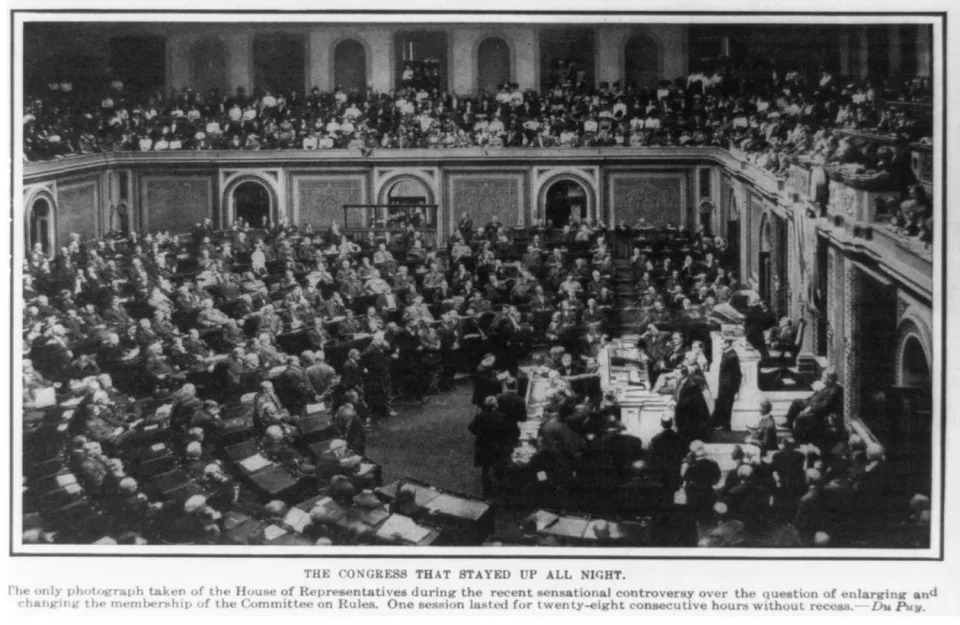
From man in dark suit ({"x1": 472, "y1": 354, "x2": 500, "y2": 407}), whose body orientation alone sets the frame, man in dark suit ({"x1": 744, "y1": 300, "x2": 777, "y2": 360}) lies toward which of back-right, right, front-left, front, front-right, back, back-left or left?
front

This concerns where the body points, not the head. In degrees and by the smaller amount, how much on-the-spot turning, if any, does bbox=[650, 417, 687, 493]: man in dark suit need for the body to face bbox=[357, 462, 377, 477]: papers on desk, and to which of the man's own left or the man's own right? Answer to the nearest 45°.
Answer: approximately 90° to the man's own left

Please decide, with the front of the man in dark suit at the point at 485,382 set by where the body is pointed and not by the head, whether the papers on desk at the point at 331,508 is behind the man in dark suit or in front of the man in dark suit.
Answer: behind

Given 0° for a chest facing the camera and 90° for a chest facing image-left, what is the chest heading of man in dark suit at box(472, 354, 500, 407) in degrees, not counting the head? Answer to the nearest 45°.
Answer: approximately 270°

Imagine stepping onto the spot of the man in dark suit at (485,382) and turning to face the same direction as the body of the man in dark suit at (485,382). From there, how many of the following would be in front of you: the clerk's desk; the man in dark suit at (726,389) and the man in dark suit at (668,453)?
3

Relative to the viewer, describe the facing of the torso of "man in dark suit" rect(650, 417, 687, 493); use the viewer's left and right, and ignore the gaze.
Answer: facing away from the viewer

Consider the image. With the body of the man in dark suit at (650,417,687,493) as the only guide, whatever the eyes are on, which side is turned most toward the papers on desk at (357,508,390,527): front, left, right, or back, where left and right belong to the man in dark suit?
left

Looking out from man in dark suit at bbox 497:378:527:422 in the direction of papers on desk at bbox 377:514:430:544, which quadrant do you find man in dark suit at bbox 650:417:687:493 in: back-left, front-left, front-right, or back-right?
back-left

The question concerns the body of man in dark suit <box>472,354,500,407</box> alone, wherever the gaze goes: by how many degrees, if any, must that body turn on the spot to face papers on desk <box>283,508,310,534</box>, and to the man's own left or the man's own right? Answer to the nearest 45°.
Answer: approximately 180°

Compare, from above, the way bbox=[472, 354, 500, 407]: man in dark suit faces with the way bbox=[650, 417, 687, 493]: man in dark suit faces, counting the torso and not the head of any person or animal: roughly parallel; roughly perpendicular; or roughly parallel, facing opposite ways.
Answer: roughly perpendicular
